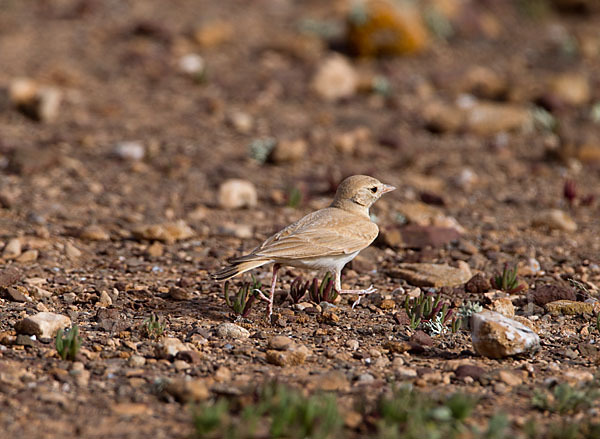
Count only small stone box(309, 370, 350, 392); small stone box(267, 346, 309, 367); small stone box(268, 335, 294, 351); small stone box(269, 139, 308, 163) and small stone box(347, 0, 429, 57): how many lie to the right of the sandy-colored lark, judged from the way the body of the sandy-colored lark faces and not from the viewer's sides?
3

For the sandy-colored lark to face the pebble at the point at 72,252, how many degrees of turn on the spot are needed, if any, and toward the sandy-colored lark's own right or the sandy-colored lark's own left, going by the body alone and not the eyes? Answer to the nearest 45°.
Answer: approximately 135° to the sandy-colored lark's own left

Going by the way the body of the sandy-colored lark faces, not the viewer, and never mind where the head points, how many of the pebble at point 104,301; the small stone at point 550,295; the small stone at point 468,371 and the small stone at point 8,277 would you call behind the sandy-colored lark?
2

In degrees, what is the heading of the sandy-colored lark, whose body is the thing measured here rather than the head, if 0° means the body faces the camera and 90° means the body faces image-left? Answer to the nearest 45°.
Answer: approximately 270°

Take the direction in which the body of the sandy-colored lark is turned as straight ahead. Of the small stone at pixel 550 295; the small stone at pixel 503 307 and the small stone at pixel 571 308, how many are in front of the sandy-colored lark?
3

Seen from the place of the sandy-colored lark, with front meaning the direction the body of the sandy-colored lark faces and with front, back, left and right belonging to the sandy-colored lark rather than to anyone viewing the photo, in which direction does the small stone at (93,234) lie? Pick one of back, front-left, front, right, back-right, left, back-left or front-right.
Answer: back-left

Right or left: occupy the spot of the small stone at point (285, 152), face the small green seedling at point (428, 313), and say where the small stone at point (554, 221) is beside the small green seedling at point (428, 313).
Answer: left

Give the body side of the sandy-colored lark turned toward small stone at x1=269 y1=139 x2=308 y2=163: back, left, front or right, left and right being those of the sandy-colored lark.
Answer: left

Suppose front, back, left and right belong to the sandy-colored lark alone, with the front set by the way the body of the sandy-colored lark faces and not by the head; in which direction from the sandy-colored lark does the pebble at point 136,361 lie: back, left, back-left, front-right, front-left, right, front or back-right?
back-right

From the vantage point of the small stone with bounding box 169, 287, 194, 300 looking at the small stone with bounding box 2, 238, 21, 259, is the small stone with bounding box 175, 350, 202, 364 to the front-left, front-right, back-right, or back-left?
back-left

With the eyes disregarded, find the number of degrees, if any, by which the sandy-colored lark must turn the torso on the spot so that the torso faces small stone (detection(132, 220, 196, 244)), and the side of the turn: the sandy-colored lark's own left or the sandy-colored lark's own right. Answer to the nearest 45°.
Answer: approximately 135° to the sandy-colored lark's own left

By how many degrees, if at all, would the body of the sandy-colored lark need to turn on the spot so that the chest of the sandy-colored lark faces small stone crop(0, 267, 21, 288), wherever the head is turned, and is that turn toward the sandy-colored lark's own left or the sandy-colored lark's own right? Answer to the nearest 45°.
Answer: approximately 180°

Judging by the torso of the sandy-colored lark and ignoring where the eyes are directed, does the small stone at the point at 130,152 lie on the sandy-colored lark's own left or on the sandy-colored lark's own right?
on the sandy-colored lark's own left

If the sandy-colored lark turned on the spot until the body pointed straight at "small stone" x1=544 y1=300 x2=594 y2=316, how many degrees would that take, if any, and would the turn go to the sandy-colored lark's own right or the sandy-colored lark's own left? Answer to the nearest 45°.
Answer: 0° — it already faces it
